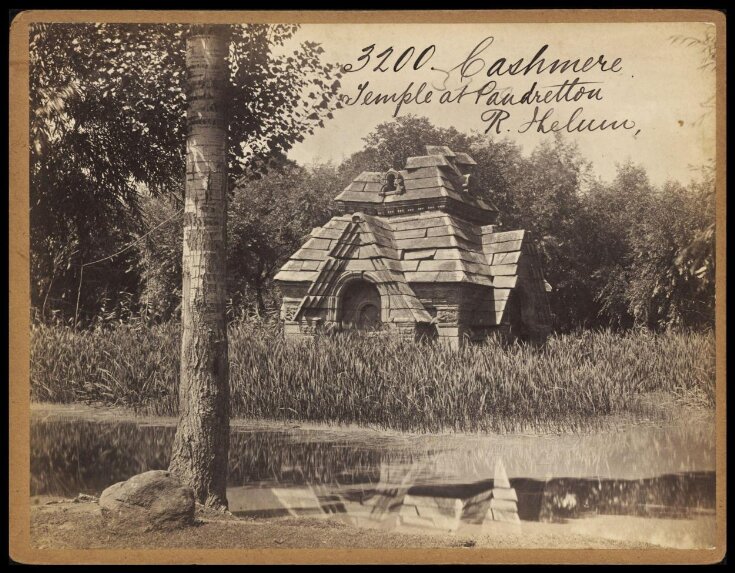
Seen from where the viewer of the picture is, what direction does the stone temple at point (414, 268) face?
facing the viewer and to the left of the viewer

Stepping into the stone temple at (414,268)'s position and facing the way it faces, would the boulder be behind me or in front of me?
in front
